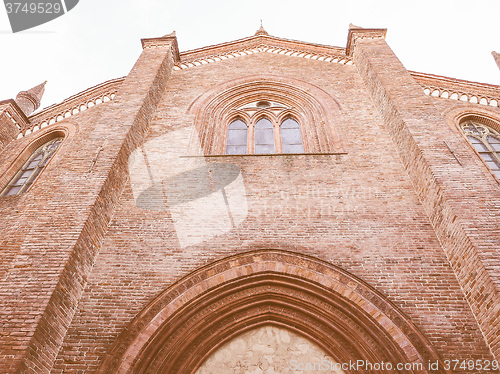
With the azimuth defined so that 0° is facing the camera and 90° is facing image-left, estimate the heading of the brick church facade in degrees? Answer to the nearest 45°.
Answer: approximately 0°
